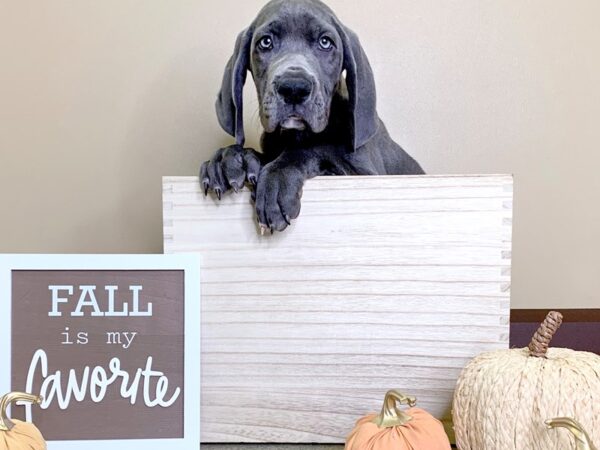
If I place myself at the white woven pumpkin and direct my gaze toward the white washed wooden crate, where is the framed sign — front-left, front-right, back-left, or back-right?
front-left

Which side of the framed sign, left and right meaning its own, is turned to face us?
front

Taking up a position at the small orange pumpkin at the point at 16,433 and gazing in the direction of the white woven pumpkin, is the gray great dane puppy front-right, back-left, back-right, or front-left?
front-left

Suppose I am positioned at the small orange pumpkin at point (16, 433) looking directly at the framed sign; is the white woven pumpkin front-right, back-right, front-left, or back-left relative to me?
front-right

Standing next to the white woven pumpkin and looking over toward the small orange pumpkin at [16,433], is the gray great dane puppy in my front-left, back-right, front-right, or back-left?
front-right
